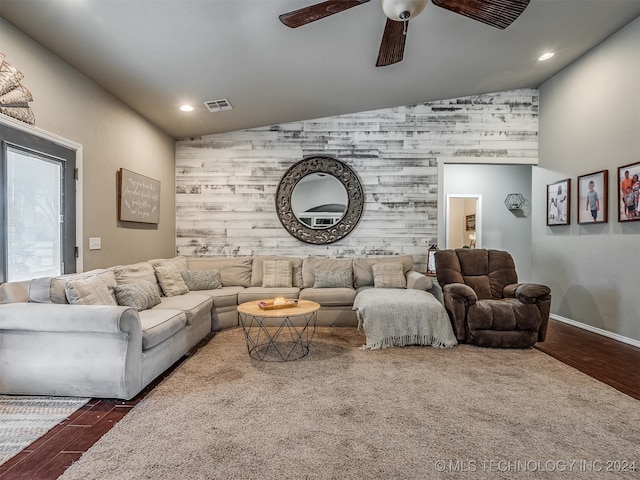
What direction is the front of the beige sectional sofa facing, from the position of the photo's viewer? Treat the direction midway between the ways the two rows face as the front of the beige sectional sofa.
facing the viewer and to the right of the viewer

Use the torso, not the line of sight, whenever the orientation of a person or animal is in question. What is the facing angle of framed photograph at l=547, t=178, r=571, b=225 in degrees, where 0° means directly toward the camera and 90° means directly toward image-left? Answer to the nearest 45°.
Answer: approximately 45°

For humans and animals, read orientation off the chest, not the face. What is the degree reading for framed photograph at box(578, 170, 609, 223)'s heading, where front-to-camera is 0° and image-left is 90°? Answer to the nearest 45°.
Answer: approximately 45°

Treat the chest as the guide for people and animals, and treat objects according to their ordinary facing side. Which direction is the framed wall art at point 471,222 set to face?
toward the camera

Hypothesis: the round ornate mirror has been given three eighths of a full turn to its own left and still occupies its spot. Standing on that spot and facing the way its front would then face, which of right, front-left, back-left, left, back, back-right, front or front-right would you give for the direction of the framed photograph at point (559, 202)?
front-right

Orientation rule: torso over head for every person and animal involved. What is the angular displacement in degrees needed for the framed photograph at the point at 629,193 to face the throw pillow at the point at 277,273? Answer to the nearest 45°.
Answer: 0° — it already faces it

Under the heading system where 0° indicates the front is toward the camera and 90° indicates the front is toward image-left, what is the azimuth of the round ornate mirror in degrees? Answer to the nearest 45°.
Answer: approximately 0°

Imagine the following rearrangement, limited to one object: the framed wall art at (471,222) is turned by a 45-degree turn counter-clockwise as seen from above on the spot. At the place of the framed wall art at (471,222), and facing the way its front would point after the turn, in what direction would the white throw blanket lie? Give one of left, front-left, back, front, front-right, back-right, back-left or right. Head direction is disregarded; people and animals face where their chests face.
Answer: front-right

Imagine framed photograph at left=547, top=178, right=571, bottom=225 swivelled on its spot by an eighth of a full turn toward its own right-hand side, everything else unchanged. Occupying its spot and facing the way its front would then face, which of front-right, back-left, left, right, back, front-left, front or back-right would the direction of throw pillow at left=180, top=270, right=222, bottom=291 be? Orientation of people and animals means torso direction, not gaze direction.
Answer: front-left

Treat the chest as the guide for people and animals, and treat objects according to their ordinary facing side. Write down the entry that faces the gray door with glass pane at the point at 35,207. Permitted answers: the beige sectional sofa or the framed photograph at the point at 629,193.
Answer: the framed photograph

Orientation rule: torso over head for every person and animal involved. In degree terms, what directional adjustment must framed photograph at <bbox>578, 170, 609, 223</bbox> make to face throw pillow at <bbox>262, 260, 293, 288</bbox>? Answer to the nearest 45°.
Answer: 0° — it already faces it

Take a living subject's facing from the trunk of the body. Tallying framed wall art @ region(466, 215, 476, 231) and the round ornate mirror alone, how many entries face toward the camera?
2

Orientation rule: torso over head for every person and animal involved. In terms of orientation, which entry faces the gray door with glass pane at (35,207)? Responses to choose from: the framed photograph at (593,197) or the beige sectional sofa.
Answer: the framed photograph

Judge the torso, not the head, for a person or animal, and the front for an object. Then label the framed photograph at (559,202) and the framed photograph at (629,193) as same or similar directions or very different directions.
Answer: same or similar directions

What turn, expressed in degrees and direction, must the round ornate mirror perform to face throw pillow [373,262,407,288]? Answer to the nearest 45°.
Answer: approximately 45° to its left

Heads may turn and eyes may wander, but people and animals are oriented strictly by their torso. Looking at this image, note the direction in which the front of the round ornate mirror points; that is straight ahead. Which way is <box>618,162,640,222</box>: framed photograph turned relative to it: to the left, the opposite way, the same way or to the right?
to the right

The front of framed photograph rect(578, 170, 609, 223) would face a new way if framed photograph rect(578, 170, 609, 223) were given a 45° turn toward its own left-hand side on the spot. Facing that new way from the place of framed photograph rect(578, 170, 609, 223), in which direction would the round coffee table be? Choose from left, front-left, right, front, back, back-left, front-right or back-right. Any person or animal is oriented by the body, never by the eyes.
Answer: front-right
